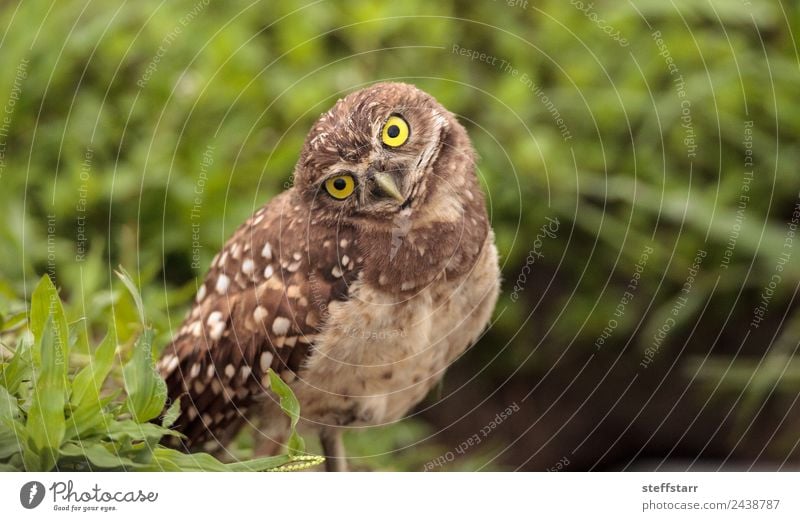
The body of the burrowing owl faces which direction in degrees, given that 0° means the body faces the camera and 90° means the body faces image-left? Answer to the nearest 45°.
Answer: approximately 315°
